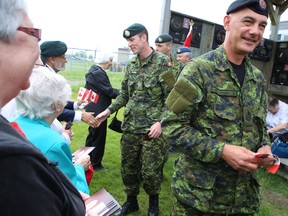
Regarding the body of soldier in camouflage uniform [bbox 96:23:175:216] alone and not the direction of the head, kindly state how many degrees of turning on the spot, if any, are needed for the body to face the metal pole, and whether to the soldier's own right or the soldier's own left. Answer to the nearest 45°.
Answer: approximately 135° to the soldier's own right

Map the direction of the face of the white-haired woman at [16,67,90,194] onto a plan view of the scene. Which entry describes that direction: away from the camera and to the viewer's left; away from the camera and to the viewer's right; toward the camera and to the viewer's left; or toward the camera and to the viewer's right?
away from the camera and to the viewer's right

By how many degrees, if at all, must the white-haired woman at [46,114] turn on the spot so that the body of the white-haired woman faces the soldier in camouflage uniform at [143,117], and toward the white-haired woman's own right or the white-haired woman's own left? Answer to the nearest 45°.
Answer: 0° — they already face them

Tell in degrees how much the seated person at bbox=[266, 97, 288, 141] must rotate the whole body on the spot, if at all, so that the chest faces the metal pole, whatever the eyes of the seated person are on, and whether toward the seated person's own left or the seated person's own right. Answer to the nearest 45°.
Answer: approximately 45° to the seated person's own right

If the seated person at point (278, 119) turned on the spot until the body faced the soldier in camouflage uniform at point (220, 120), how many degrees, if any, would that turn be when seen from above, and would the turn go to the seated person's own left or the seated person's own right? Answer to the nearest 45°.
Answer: approximately 45° to the seated person's own left

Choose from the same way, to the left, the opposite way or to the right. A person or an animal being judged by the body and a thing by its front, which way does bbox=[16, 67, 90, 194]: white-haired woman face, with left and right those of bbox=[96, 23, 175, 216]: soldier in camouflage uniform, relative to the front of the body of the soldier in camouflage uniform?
the opposite way

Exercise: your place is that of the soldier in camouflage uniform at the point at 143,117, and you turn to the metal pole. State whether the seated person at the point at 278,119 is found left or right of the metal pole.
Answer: right

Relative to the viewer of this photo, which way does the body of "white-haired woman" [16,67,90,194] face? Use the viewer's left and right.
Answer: facing away from the viewer and to the right of the viewer

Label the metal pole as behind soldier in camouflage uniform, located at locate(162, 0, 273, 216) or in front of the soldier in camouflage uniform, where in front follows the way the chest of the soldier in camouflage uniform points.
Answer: behind

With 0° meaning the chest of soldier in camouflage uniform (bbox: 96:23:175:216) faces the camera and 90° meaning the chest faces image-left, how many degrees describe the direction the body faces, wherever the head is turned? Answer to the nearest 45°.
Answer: approximately 45°

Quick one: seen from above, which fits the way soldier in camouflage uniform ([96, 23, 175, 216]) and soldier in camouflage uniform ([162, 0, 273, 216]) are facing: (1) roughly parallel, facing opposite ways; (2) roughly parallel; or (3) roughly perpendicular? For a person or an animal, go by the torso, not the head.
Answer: roughly perpendicular
